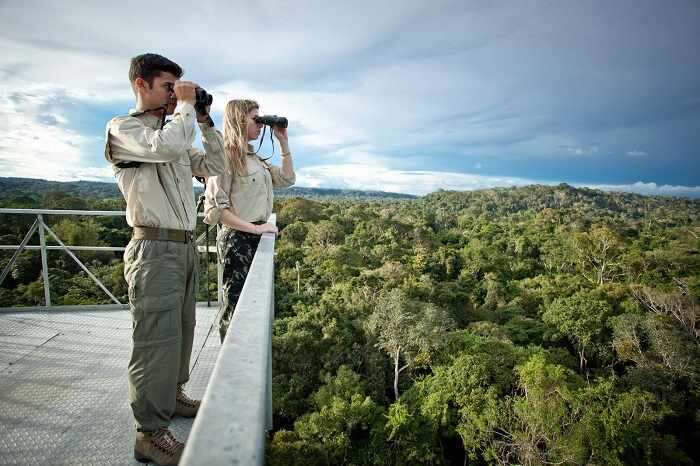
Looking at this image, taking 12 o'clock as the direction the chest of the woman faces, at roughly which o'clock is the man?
The man is roughly at 4 o'clock from the woman.

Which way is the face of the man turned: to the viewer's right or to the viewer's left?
to the viewer's right

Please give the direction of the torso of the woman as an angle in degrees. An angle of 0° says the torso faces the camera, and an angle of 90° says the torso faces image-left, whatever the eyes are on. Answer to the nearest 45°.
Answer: approximately 270°

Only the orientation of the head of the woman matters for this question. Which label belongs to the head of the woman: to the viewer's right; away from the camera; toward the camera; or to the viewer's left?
to the viewer's right
